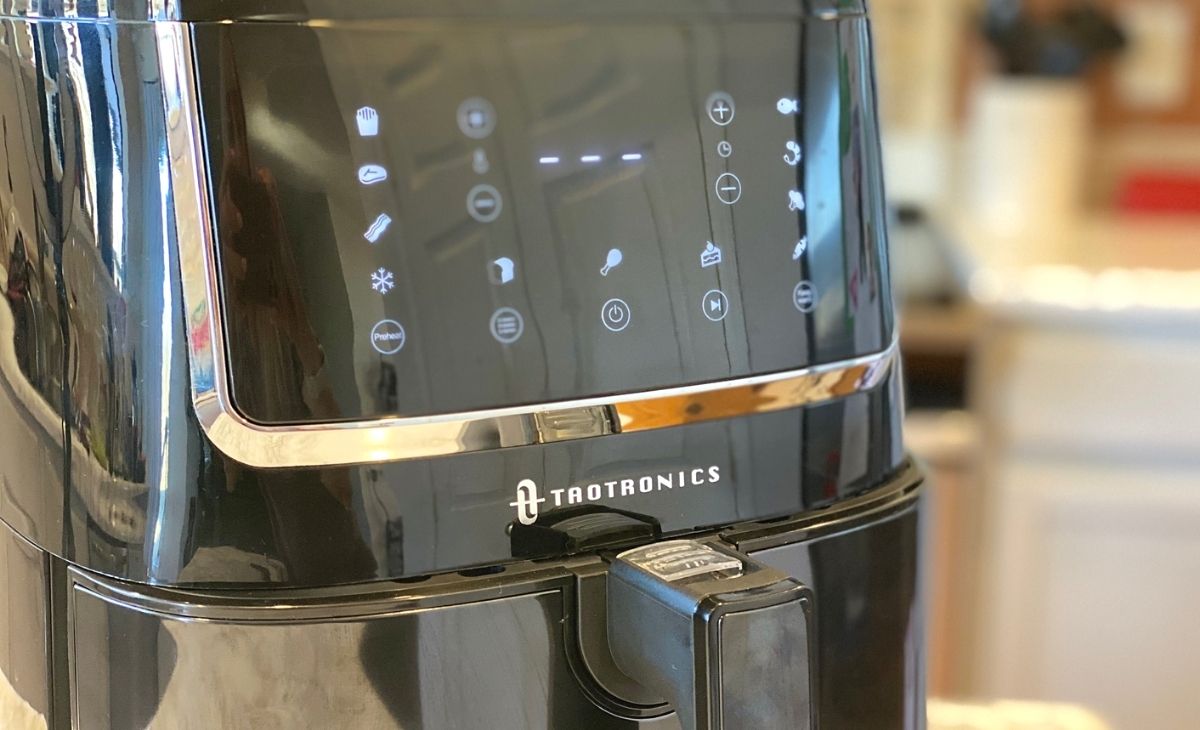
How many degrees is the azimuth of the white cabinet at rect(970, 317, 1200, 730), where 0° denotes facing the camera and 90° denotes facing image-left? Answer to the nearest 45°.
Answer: approximately 0°

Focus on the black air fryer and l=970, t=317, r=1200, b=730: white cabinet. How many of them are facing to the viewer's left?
0

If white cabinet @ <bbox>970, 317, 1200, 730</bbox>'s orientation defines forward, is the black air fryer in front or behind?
in front

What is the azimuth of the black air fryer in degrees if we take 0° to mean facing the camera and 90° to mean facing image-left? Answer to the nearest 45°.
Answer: approximately 315°

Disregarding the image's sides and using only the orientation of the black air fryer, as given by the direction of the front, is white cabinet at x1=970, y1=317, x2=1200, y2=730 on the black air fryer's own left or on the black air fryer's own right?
on the black air fryer's own left

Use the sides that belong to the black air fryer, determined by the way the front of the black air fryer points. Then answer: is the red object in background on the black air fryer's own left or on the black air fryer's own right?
on the black air fryer's own left
